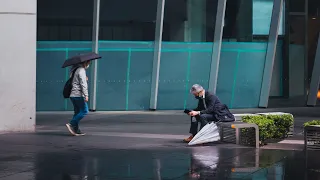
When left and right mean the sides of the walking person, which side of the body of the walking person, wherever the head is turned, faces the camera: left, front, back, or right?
right

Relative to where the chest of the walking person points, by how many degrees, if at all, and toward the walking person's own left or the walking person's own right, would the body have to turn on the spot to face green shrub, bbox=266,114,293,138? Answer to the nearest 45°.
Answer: approximately 45° to the walking person's own right

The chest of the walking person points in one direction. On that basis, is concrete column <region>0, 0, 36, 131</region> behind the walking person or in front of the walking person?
behind
